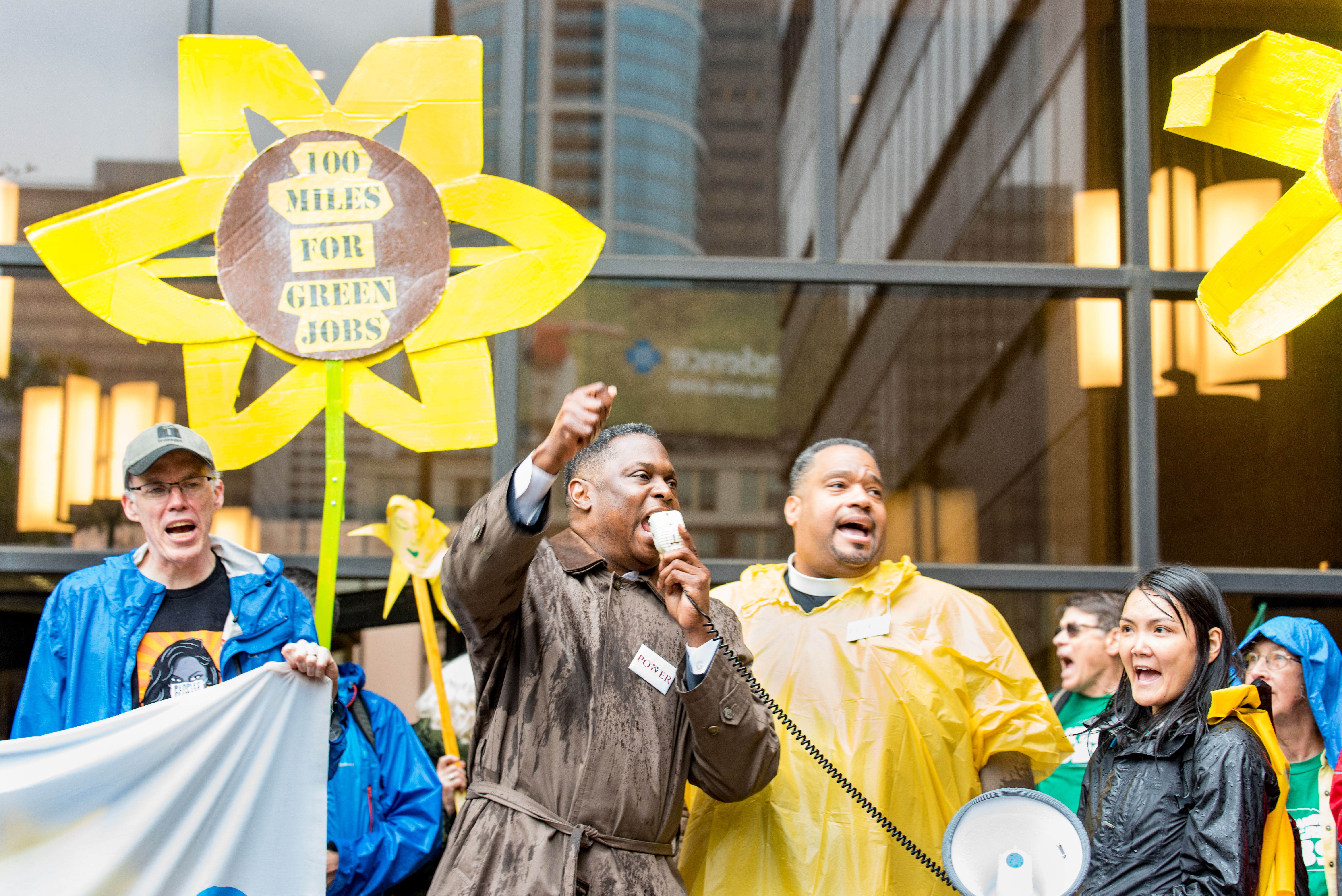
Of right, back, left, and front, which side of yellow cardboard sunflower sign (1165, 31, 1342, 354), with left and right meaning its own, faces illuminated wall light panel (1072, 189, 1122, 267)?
back

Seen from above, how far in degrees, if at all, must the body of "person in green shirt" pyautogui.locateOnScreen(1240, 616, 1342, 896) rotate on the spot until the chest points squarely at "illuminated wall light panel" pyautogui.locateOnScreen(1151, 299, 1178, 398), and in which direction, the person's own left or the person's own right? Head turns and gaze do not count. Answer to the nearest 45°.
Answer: approximately 135° to the person's own right

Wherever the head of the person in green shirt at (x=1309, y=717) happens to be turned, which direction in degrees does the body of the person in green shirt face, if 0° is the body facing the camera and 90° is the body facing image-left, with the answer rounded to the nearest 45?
approximately 45°

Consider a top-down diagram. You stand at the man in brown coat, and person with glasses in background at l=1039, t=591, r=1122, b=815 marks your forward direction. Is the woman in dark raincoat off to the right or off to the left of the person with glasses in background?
right

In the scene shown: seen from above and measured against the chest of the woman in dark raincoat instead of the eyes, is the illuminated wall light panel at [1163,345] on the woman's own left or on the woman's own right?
on the woman's own right

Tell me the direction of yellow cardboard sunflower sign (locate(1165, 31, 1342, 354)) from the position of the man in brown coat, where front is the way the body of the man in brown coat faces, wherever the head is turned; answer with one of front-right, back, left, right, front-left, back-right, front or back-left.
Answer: front-left

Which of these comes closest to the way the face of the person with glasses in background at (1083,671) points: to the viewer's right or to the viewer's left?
to the viewer's left
